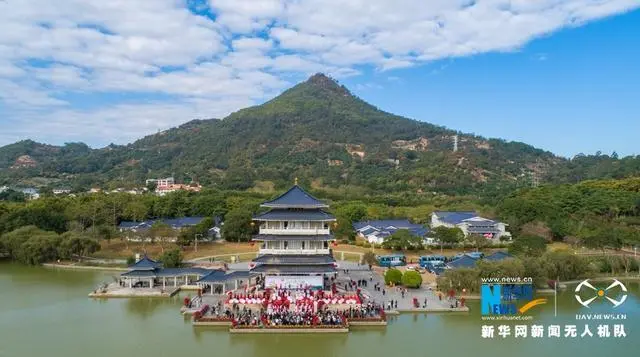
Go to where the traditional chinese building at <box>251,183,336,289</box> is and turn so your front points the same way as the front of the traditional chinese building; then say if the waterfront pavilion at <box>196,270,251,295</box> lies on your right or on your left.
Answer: on your right

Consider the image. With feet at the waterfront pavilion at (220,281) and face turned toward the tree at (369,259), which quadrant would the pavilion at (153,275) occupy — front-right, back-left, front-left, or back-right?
back-left

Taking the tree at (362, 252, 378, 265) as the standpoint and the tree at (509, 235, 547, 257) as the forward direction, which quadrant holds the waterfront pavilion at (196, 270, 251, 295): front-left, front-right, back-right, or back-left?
back-right

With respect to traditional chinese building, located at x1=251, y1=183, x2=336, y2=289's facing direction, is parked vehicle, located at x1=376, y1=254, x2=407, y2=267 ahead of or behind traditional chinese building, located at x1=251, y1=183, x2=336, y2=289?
behind

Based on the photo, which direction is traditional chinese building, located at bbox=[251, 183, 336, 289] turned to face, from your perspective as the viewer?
facing the viewer

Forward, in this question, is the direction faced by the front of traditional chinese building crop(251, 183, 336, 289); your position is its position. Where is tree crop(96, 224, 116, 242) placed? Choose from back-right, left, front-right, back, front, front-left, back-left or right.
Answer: back-right

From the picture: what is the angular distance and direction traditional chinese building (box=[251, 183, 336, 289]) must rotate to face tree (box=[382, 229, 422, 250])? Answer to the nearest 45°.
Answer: approximately 135° to its left

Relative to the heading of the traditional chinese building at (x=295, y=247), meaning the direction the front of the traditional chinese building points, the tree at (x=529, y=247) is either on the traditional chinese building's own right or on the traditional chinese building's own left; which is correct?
on the traditional chinese building's own left

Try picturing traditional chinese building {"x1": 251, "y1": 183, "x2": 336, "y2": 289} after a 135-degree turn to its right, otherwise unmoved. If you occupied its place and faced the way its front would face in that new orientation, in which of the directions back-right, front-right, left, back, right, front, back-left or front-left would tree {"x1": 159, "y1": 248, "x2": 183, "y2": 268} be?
front

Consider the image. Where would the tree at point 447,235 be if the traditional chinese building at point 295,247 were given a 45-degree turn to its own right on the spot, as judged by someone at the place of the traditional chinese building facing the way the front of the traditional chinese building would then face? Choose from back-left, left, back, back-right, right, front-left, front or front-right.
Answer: back

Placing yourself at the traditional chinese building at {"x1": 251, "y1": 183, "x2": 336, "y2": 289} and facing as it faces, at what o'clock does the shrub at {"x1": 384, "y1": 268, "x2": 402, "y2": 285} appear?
The shrub is roughly at 8 o'clock from the traditional chinese building.
